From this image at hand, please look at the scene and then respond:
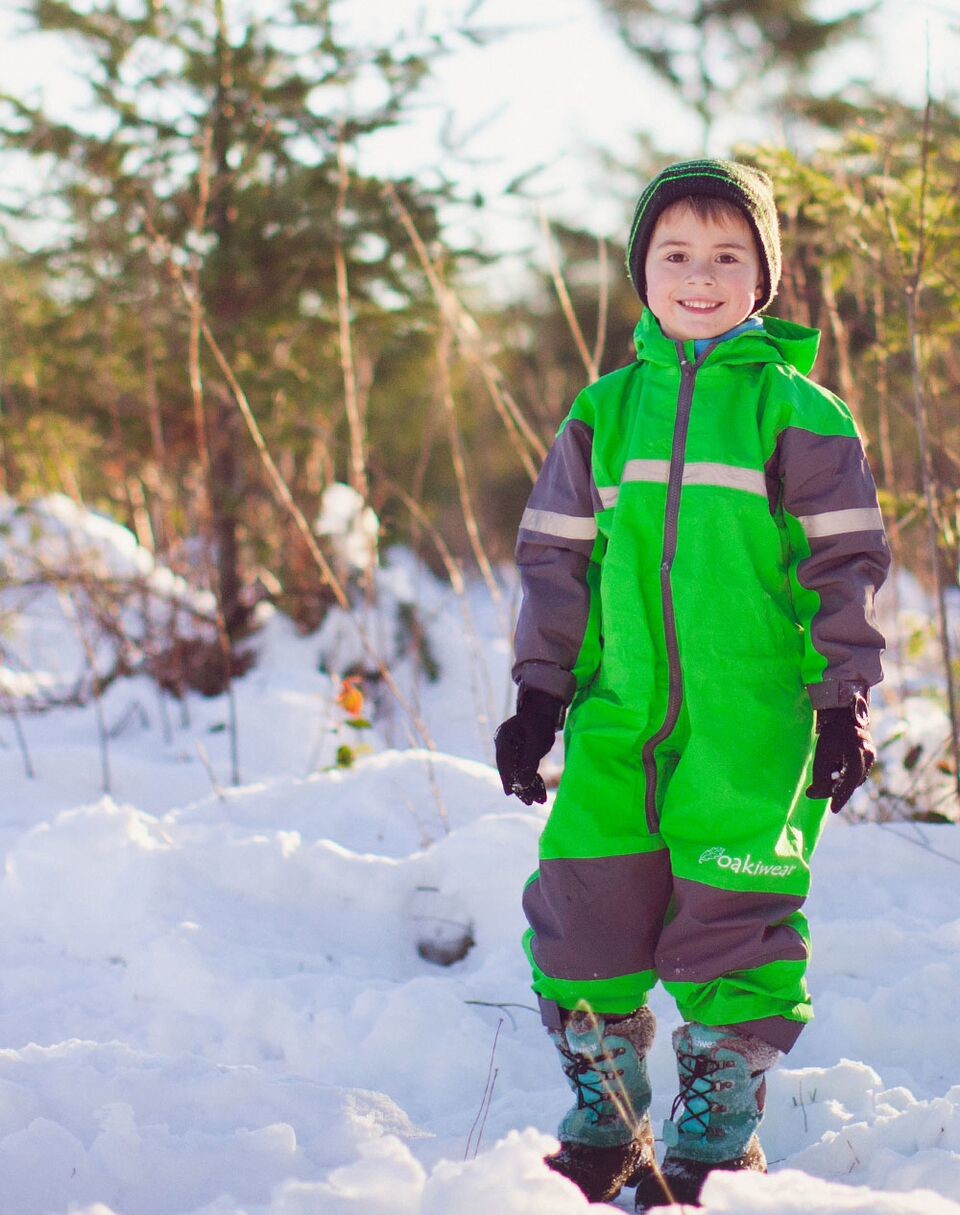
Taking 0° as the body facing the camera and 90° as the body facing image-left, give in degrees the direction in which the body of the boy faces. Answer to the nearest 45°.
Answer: approximately 0°

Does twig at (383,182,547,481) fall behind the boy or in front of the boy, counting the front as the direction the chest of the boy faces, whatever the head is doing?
behind

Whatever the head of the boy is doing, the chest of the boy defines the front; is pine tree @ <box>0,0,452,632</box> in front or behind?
behind

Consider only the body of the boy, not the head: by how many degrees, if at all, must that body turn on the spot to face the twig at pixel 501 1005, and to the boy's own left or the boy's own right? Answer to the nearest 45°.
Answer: approximately 135° to the boy's own right
